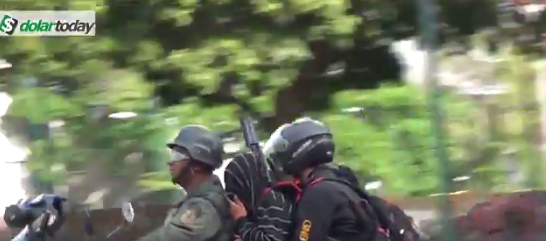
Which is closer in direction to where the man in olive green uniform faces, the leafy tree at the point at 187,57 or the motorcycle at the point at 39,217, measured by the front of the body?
the motorcycle

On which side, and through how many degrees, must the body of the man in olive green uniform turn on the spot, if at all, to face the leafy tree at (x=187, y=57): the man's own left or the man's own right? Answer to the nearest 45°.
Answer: approximately 90° to the man's own right

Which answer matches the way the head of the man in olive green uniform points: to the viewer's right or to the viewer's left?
to the viewer's left

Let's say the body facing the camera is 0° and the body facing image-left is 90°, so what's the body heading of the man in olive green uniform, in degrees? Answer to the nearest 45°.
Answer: approximately 90°
